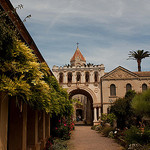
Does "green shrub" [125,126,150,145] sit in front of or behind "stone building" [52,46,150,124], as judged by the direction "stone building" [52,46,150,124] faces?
in front

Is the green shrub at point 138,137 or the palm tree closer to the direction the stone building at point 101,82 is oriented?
the green shrub

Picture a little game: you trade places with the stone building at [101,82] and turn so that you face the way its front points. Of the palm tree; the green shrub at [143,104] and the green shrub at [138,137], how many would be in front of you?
2

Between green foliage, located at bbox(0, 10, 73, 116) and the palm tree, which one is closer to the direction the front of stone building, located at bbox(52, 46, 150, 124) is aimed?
the green foliage

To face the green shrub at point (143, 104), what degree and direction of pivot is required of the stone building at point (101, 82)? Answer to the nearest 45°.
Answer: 0° — it already faces it

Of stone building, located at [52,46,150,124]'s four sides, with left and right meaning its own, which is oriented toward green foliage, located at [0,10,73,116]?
front

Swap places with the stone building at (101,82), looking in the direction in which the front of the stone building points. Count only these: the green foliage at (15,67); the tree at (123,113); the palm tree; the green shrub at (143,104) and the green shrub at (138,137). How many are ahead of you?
4

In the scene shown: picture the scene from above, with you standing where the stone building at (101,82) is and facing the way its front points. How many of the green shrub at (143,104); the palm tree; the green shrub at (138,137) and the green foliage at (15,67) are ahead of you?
3

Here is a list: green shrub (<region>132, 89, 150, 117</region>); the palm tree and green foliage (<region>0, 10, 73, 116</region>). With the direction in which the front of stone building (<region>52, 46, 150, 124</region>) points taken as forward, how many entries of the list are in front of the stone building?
2

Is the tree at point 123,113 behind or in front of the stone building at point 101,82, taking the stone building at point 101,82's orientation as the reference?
in front

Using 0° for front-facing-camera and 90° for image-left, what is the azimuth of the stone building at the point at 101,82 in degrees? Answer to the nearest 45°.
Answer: approximately 0°

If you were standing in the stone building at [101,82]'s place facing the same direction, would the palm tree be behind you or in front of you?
behind
